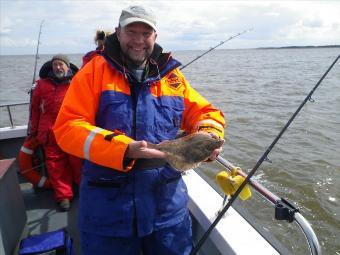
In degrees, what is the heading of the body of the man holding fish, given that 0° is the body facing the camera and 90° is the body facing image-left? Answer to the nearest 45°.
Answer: approximately 0°

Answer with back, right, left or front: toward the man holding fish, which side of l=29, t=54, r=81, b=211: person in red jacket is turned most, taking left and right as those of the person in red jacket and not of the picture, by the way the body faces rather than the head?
front

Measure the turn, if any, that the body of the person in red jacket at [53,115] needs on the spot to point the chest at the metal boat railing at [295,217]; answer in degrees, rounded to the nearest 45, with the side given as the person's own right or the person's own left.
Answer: approximately 45° to the person's own left

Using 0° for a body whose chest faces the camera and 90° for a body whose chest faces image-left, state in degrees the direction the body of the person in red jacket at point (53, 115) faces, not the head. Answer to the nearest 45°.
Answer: approximately 0°

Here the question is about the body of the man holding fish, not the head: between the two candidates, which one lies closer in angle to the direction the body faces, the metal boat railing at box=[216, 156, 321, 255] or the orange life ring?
the metal boat railing

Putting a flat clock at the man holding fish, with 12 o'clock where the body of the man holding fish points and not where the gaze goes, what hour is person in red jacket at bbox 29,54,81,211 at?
The person in red jacket is roughly at 5 o'clock from the man holding fish.

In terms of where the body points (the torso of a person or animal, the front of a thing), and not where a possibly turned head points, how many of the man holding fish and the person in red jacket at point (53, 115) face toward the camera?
2
